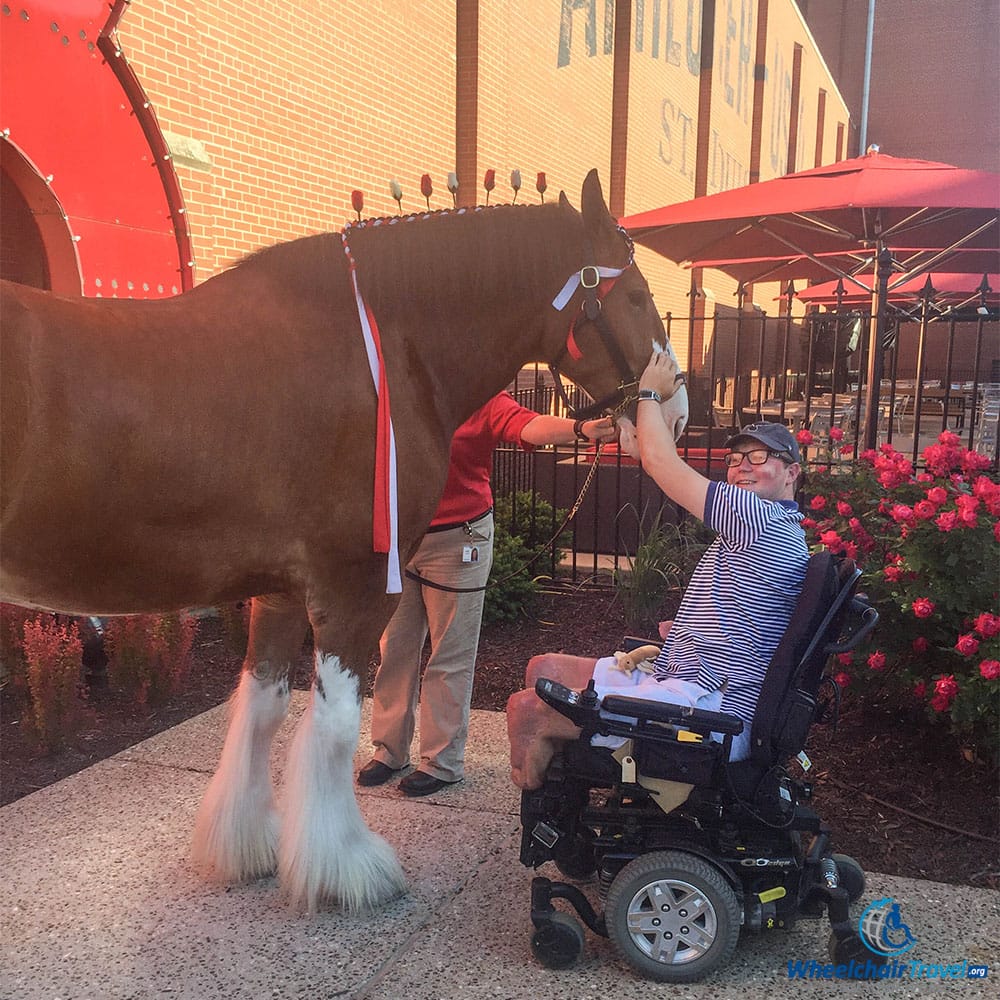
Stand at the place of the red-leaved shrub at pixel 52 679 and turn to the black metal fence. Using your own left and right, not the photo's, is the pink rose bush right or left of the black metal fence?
right

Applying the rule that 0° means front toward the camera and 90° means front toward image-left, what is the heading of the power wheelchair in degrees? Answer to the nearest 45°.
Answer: approximately 90°

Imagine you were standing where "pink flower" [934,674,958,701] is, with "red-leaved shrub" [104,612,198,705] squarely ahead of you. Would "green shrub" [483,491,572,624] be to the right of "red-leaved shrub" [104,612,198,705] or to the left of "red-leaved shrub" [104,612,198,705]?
right

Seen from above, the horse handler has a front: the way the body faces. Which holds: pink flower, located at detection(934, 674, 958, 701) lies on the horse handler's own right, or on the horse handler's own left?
on the horse handler's own left

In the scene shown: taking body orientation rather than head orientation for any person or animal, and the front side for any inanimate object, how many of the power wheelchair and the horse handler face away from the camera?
0

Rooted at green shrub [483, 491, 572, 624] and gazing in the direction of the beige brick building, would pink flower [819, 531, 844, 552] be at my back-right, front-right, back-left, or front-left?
back-right

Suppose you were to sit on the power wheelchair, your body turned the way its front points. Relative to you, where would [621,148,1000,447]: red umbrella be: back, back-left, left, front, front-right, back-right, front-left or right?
right

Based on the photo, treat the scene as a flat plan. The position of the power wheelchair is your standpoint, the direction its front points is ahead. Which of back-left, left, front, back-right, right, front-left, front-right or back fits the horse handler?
front-right

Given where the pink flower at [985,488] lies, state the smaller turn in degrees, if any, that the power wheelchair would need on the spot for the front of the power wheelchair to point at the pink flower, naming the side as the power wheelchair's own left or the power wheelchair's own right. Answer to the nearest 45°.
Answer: approximately 135° to the power wheelchair's own right

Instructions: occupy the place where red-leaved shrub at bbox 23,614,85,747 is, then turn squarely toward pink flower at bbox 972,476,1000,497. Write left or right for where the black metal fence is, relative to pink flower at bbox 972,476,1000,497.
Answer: left

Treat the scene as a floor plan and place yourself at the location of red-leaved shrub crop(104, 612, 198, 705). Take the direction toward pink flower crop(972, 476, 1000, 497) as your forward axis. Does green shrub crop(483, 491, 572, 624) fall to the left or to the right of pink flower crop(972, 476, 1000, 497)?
left

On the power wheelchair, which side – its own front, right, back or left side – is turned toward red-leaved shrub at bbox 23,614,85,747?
front

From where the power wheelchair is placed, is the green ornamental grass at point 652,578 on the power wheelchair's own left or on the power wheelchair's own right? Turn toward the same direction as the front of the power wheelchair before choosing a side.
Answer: on the power wheelchair's own right
